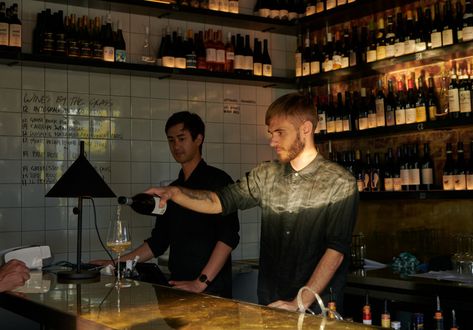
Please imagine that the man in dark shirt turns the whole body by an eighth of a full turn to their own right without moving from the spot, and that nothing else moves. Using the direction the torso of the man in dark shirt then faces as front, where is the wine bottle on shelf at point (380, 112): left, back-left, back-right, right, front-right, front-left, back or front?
back-right

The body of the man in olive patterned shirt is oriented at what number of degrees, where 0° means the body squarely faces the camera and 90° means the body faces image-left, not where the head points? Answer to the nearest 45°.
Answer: approximately 45°

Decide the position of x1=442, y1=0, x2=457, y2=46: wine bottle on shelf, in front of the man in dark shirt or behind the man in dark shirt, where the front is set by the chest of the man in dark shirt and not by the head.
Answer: behind

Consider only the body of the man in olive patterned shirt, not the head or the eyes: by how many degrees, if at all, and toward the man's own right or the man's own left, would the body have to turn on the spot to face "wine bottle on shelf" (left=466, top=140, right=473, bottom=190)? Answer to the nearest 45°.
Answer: approximately 180°

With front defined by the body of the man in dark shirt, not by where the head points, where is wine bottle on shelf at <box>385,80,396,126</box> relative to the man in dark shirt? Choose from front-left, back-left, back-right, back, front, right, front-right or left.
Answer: back

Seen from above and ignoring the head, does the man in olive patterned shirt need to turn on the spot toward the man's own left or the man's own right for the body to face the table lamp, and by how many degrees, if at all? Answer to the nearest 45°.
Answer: approximately 45° to the man's own right

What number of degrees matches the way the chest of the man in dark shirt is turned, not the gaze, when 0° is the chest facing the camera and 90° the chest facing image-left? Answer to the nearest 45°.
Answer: approximately 45°

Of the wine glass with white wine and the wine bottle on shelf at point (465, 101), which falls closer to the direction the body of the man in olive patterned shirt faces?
the wine glass with white wine

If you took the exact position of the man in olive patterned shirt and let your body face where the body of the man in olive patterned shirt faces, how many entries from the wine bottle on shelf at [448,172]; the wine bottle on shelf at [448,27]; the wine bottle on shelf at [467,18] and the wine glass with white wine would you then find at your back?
3

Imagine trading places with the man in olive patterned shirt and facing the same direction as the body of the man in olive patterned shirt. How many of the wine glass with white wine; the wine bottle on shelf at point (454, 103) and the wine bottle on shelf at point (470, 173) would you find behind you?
2

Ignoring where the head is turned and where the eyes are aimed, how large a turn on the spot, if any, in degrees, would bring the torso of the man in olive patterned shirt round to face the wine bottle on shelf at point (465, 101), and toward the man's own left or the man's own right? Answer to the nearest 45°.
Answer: approximately 180°

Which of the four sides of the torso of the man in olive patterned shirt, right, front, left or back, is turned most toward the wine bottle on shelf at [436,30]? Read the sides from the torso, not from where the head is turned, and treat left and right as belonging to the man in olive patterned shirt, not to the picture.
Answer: back
